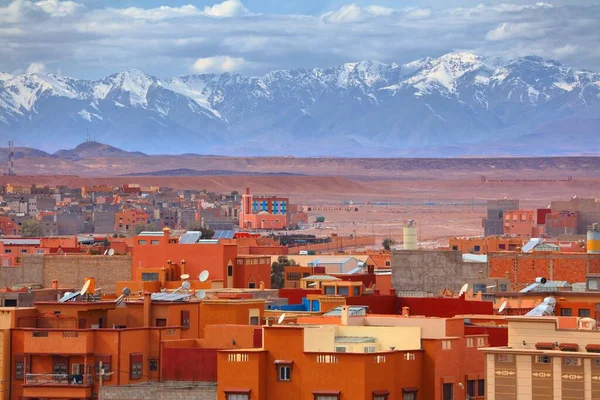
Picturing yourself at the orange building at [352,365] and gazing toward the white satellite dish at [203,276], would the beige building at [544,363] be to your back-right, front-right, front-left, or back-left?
back-right

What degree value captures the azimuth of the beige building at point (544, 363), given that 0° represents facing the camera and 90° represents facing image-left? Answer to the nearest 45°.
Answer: approximately 0°

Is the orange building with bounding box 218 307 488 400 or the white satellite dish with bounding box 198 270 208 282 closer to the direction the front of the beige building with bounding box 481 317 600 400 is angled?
the orange building

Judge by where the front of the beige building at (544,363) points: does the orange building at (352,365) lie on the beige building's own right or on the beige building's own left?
on the beige building's own right
